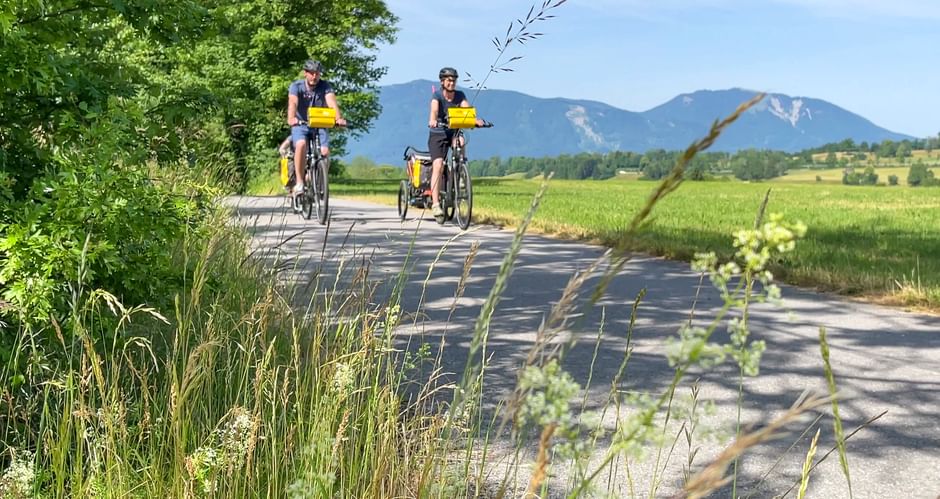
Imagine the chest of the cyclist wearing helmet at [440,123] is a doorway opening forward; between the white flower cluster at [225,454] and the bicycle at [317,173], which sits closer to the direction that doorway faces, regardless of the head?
the white flower cluster

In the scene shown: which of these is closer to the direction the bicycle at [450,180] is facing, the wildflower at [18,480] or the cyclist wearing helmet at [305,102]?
the wildflower

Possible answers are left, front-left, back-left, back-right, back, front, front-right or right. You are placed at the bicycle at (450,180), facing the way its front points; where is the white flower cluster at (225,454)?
front-right

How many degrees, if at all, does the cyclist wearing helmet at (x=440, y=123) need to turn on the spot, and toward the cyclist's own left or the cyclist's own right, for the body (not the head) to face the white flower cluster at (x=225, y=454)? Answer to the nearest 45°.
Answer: approximately 45° to the cyclist's own right

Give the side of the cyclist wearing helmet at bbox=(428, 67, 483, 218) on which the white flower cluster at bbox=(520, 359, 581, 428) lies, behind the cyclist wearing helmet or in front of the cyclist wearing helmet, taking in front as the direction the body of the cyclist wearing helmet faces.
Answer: in front

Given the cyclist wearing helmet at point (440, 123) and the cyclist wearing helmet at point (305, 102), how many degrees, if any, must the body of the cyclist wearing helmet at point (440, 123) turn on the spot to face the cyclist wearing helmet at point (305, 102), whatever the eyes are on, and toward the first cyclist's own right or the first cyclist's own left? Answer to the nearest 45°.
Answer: approximately 135° to the first cyclist's own right

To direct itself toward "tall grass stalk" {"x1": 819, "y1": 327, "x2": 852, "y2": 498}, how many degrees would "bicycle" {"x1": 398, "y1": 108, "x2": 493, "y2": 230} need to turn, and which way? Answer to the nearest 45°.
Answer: approximately 45° to its right

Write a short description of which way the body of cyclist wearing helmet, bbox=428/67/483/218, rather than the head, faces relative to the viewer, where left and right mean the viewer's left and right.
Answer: facing the viewer and to the right of the viewer

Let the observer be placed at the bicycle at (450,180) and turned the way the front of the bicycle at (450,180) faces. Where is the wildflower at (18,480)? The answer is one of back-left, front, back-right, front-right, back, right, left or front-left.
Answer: front-right

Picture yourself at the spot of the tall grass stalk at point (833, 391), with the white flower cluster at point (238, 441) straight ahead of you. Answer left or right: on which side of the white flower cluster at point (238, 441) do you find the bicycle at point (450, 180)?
right
